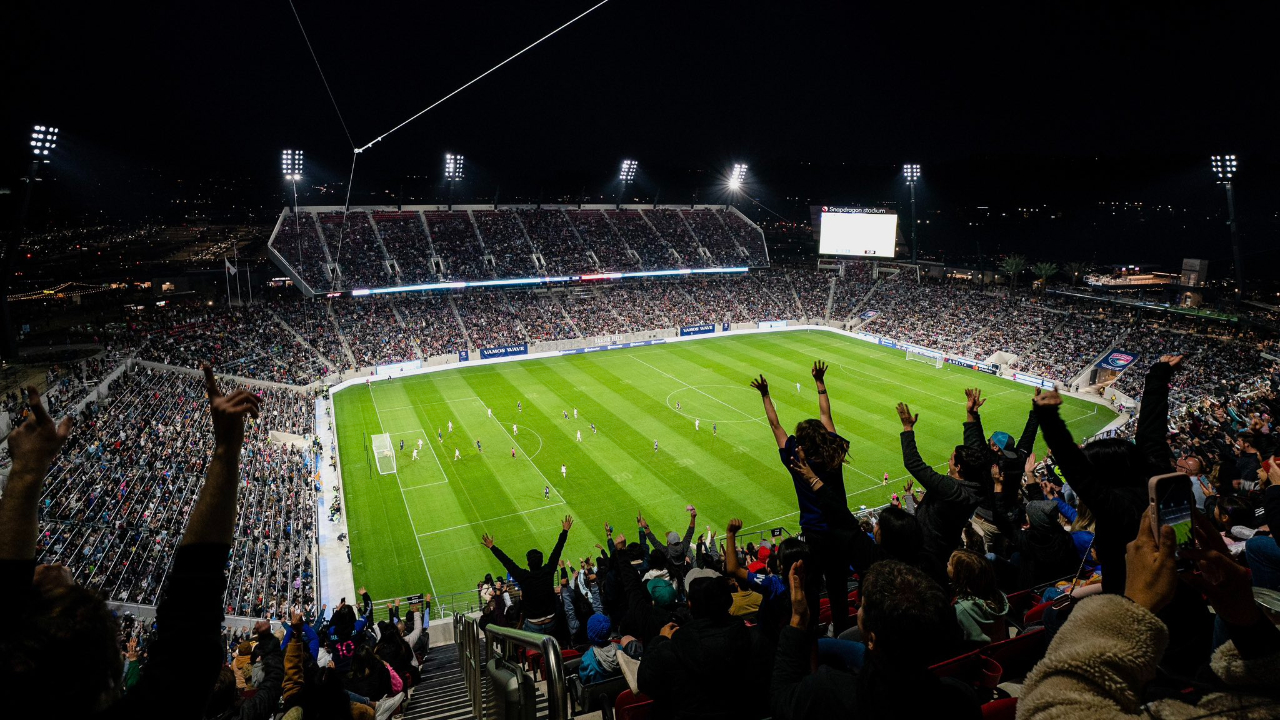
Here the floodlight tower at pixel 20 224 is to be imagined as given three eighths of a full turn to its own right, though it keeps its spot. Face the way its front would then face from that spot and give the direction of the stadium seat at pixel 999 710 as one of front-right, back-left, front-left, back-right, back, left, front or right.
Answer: left

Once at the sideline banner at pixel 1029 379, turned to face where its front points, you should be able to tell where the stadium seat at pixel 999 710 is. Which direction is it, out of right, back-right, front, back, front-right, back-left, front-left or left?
front-left

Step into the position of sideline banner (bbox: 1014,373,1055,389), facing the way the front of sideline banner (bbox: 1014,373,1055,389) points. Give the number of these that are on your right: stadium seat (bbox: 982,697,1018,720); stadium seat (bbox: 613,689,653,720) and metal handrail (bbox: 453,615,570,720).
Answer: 0

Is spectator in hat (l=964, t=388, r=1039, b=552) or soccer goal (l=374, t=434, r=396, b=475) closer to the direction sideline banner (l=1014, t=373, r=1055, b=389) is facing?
the soccer goal

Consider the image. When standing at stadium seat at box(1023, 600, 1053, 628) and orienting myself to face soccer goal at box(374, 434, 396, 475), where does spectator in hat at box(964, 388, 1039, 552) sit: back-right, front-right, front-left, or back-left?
front-right

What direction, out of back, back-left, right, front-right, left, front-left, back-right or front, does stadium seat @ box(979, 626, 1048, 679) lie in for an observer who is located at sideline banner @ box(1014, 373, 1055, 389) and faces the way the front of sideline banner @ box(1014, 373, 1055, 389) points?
front-left

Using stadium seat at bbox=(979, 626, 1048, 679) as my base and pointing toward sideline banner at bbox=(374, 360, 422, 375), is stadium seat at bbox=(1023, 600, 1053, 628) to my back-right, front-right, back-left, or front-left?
front-right

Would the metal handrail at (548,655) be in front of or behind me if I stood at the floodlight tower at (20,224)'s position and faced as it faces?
in front

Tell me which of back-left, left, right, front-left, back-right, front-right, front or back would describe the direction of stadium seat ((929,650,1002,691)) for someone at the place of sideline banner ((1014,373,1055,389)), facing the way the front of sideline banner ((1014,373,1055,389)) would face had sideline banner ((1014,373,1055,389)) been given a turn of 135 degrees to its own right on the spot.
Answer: back

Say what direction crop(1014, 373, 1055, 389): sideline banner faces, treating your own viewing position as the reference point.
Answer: facing the viewer and to the left of the viewer

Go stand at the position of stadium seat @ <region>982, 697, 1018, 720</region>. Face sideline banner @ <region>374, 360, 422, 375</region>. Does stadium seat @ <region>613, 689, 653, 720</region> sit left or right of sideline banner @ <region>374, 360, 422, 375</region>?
left

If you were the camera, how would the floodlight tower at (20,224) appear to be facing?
facing the viewer and to the right of the viewer

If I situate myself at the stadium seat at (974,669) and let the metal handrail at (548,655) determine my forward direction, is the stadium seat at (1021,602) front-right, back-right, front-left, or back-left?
back-right

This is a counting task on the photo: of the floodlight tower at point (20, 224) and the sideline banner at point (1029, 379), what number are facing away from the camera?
0

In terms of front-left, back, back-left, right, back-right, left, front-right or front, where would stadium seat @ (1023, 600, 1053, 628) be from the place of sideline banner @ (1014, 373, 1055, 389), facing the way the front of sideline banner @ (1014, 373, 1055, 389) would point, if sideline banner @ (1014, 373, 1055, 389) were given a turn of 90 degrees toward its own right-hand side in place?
back-left
